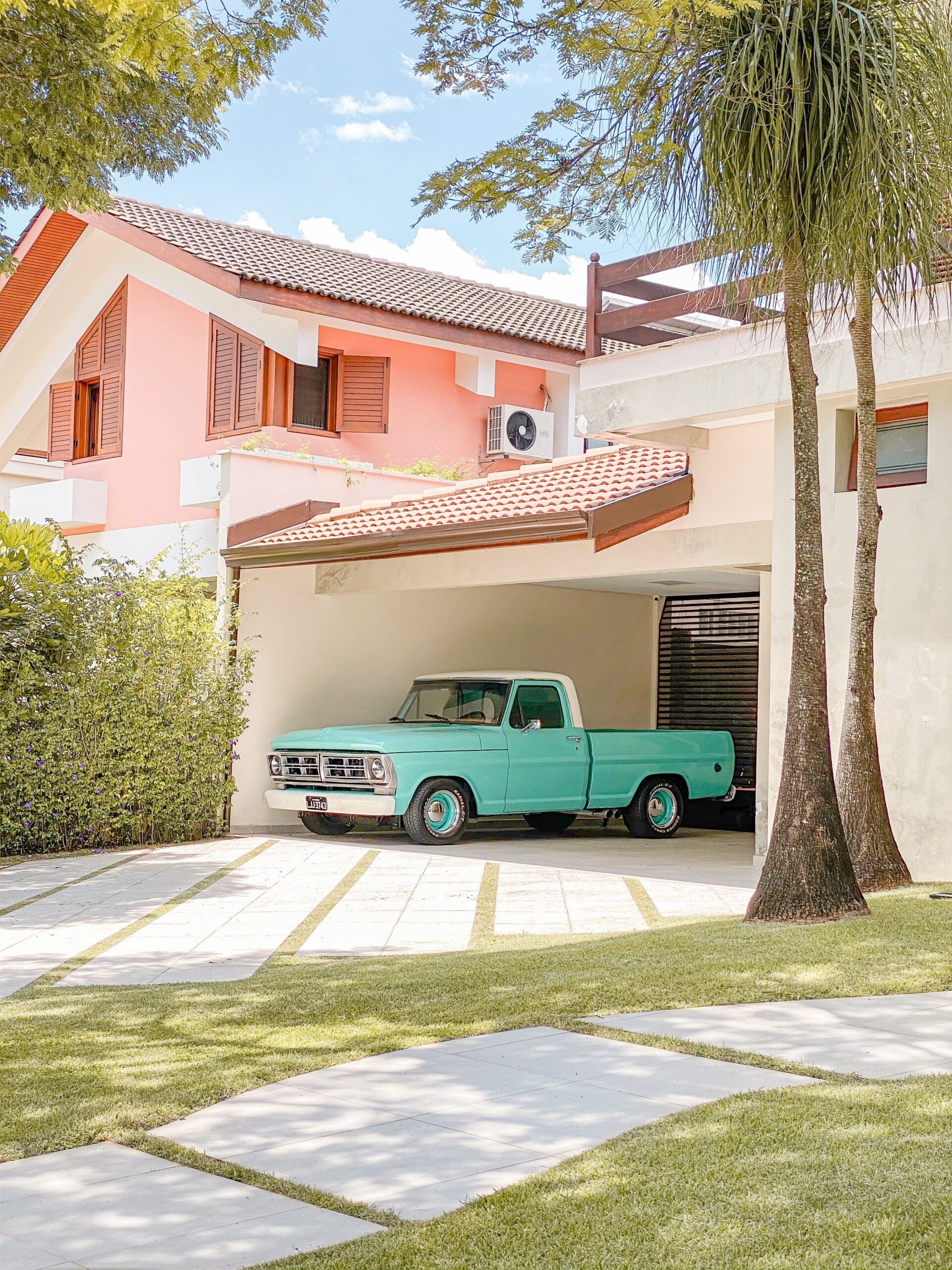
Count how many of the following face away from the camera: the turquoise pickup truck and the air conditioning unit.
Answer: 0

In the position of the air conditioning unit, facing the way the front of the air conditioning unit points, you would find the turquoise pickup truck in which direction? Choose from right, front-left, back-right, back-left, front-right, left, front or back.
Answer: front-right

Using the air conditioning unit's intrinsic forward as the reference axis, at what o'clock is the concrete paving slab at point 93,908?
The concrete paving slab is roughly at 2 o'clock from the air conditioning unit.

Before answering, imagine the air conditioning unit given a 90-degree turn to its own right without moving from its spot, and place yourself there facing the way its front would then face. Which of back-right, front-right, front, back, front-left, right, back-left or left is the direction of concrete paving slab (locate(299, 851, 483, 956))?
front-left

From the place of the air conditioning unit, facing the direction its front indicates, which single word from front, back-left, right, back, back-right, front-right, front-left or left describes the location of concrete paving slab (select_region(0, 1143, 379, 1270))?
front-right

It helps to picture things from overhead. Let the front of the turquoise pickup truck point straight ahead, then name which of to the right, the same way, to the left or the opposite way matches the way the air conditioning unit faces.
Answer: to the left

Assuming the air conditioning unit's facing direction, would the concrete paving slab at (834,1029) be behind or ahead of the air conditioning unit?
ahead

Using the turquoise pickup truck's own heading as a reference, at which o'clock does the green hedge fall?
The green hedge is roughly at 1 o'clock from the turquoise pickup truck.

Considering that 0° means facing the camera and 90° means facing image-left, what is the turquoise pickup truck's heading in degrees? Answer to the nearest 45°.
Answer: approximately 45°

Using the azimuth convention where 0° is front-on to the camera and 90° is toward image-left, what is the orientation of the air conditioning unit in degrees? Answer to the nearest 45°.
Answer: approximately 315°

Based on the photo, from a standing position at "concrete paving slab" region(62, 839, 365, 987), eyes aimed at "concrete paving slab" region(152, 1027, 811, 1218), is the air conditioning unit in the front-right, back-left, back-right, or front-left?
back-left

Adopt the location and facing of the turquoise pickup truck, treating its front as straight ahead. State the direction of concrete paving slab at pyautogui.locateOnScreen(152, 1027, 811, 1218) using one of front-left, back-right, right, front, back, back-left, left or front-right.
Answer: front-left

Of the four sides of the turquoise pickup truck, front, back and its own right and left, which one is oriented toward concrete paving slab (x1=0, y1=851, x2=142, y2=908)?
front

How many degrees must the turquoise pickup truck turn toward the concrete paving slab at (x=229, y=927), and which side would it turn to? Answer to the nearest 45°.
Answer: approximately 45° to its left
